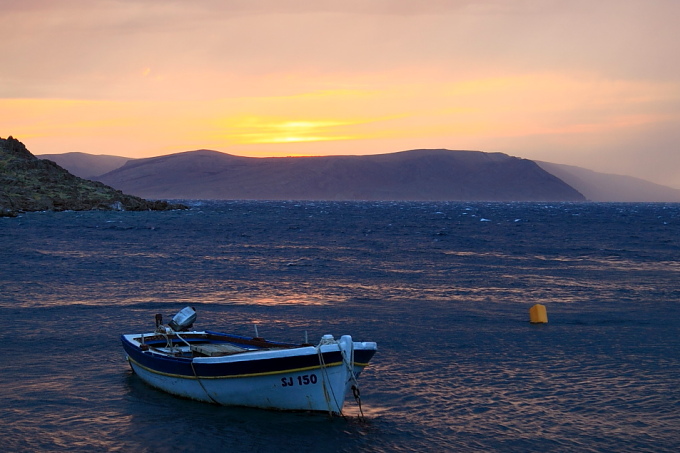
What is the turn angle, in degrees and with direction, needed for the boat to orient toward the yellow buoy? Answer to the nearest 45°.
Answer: approximately 90° to its left

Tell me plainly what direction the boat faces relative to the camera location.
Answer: facing the viewer and to the right of the viewer
